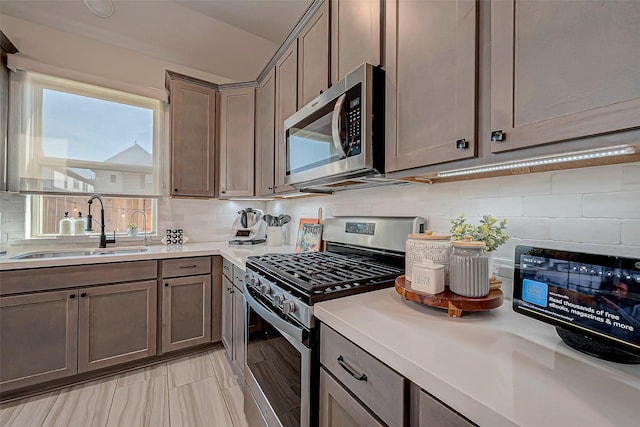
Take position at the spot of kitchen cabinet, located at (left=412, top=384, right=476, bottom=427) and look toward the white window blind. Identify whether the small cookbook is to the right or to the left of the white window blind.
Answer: right

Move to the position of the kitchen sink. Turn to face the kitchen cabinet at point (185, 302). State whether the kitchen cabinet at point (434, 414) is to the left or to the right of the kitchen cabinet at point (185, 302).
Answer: right

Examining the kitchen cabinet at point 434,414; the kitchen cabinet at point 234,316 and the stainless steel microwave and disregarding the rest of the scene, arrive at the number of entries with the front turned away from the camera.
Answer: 0

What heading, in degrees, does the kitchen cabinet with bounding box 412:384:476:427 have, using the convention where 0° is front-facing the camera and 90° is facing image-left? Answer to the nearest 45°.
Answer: approximately 45°

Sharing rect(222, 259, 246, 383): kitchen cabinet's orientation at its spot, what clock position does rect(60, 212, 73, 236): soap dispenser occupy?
The soap dispenser is roughly at 1 o'clock from the kitchen cabinet.

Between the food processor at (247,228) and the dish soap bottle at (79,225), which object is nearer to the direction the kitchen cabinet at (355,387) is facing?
the dish soap bottle

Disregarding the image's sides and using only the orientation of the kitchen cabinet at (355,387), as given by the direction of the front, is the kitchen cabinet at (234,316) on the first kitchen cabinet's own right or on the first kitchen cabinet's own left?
on the first kitchen cabinet's own right

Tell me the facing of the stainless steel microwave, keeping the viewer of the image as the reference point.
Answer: facing the viewer and to the left of the viewer

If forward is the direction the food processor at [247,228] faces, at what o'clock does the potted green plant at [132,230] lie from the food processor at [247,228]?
The potted green plant is roughly at 2 o'clock from the food processor.

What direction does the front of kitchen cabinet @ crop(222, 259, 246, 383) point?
to the viewer's left

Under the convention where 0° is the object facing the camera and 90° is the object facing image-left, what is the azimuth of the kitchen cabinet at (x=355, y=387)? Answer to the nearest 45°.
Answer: approximately 45°

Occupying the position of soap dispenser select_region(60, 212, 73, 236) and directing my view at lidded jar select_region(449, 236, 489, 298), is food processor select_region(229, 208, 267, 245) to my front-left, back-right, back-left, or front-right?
front-left
